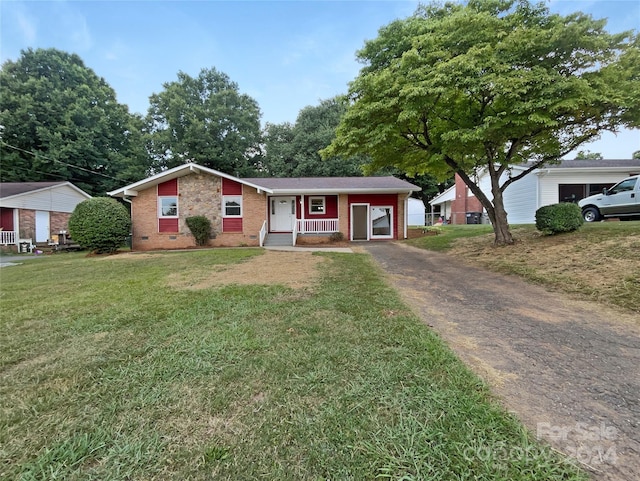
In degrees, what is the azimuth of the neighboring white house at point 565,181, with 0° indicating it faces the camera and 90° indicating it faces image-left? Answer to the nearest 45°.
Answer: approximately 0°

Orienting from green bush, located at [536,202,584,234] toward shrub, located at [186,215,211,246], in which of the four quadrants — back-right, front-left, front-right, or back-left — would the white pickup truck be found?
back-right

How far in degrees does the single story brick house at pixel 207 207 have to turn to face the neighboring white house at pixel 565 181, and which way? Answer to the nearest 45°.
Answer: approximately 90° to its left

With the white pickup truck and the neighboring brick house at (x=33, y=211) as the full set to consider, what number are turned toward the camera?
1

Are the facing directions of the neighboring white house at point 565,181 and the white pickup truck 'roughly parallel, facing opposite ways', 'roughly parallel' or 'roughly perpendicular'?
roughly perpendicular

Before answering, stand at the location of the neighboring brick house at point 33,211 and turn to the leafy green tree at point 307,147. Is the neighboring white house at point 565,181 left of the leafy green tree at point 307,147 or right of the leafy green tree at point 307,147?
right

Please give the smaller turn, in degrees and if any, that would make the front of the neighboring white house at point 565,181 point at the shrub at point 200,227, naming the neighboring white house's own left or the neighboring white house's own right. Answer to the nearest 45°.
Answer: approximately 45° to the neighboring white house's own right

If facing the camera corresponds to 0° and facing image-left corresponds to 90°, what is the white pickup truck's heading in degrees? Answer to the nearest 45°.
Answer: approximately 90°

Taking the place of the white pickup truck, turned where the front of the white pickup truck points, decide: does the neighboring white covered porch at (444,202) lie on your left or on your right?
on your right
